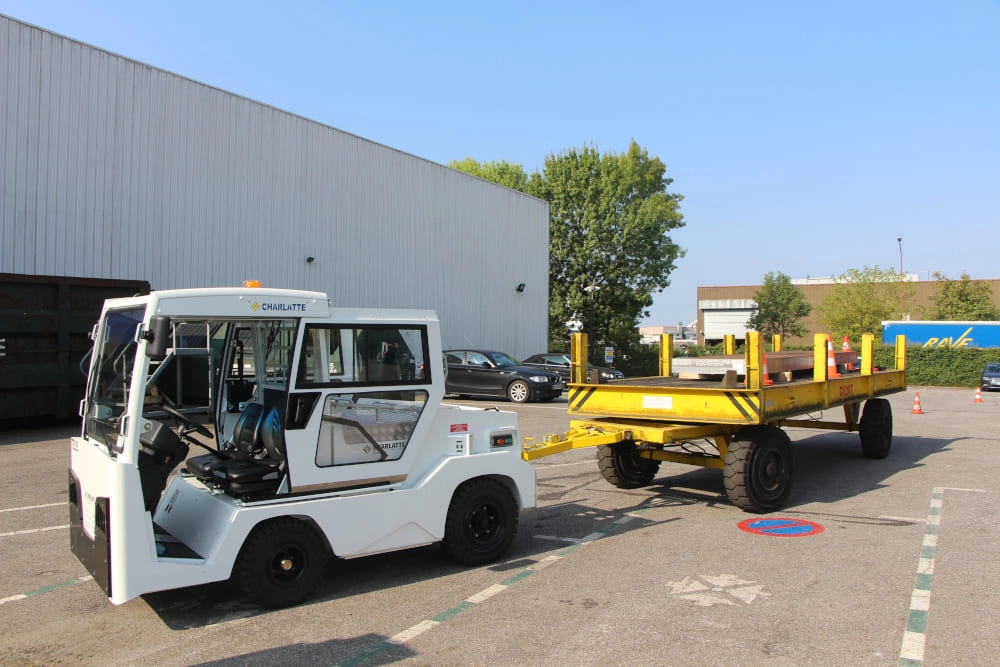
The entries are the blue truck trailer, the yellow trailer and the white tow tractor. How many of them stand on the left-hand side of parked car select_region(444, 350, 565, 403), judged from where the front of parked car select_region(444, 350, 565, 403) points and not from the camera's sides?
1

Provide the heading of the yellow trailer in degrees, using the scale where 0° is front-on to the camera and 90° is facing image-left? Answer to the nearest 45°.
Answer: approximately 45°

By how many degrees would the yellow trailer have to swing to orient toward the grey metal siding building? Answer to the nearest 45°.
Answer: approximately 90° to its right

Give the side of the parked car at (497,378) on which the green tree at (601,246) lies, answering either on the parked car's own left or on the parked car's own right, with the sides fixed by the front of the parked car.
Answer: on the parked car's own left

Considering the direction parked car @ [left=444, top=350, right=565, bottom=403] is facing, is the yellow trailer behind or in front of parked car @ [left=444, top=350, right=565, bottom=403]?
in front

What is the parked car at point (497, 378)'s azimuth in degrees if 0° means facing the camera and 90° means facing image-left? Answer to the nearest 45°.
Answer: approximately 315°

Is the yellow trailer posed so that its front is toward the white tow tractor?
yes
